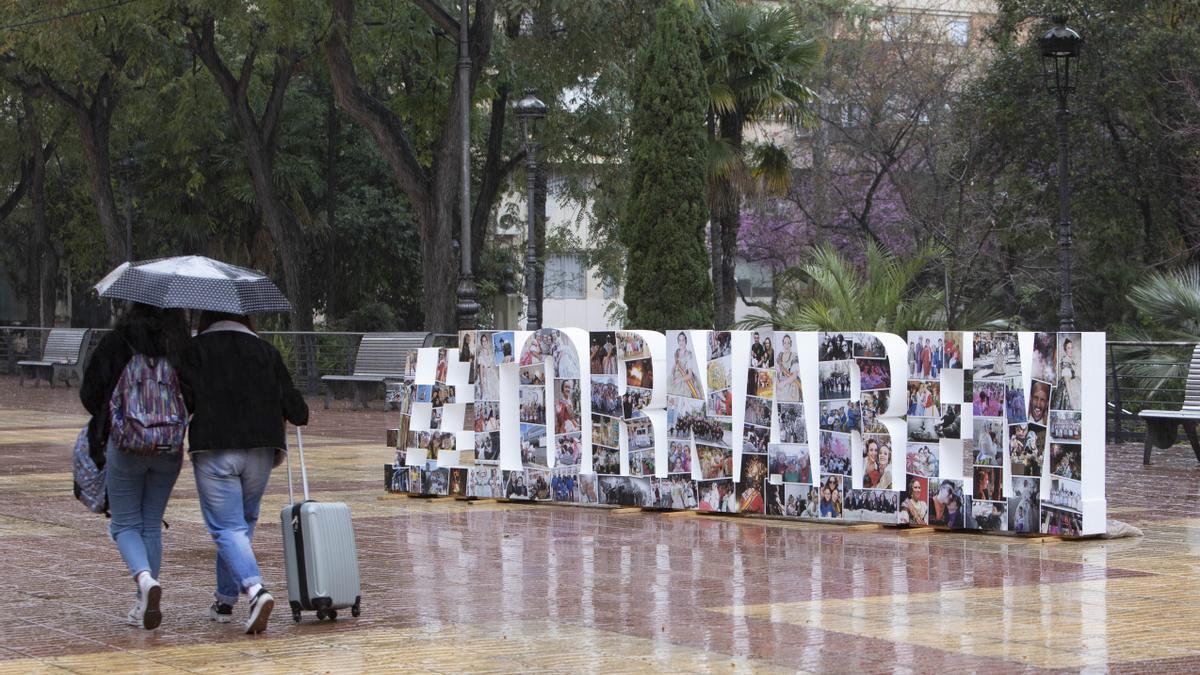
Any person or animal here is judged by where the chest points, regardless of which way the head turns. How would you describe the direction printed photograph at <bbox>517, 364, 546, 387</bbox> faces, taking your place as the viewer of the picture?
facing the viewer and to the left of the viewer

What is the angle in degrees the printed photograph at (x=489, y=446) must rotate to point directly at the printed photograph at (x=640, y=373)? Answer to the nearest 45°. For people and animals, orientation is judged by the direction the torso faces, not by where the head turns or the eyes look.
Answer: approximately 90° to its left

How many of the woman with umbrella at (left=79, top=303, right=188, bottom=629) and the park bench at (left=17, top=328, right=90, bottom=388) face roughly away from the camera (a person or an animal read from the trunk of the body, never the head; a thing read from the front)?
1

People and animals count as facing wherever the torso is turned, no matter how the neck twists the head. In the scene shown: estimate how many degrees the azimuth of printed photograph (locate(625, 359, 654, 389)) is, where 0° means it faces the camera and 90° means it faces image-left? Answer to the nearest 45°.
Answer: approximately 45°

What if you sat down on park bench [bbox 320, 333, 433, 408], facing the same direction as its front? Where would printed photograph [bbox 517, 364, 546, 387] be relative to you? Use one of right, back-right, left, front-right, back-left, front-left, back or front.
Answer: front-left

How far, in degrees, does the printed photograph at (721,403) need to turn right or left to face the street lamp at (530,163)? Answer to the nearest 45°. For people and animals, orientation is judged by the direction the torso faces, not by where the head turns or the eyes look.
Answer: approximately 135° to its right

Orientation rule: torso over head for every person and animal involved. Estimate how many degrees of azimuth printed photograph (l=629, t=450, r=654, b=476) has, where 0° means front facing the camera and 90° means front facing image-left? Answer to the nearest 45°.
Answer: approximately 45°

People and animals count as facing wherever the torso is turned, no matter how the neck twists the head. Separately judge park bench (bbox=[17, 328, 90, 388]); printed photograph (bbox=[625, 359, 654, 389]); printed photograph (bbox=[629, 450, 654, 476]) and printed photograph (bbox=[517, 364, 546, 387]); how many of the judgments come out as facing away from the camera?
0

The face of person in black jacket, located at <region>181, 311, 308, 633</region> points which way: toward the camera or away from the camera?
away from the camera

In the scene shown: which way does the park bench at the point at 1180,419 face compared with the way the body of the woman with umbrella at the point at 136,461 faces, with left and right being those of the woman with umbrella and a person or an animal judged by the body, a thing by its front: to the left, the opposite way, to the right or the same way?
to the left

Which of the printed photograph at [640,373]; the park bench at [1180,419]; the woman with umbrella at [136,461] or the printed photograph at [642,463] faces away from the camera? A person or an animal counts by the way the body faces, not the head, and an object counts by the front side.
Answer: the woman with umbrella

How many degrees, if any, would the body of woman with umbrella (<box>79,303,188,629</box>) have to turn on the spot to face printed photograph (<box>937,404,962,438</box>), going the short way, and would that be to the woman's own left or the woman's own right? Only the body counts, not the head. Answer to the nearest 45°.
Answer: approximately 90° to the woman's own right

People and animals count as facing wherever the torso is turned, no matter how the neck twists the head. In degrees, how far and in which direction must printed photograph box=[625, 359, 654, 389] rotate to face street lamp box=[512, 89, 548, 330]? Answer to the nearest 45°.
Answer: approximately 135° to its right

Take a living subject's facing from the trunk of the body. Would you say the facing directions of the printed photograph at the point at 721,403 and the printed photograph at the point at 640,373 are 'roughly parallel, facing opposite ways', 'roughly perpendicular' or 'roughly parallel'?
roughly parallel

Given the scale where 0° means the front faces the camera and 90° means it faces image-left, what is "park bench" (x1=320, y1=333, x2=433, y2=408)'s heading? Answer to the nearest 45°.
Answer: approximately 45°

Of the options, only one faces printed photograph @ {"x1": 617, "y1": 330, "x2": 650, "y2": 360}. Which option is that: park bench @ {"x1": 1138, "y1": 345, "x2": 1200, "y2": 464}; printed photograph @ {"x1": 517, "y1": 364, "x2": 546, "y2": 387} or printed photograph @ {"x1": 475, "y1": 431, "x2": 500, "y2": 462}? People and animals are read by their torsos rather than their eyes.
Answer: the park bench

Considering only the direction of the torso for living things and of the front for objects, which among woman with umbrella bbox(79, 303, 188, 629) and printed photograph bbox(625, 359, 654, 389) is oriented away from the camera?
the woman with umbrella

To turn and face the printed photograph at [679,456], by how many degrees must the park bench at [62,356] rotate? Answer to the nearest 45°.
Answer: approximately 45° to its left

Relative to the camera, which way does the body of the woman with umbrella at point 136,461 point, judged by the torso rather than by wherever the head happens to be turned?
away from the camera
